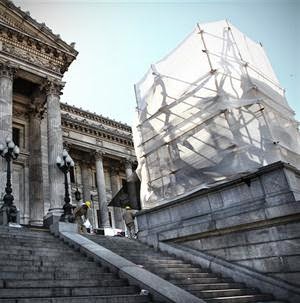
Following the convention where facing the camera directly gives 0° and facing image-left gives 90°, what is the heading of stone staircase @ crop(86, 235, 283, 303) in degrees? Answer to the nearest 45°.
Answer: approximately 315°

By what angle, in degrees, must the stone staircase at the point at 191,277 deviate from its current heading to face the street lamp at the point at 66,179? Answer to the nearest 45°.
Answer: approximately 180°

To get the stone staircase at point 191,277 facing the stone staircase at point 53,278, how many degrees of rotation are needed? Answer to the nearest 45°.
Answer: approximately 90° to its right
